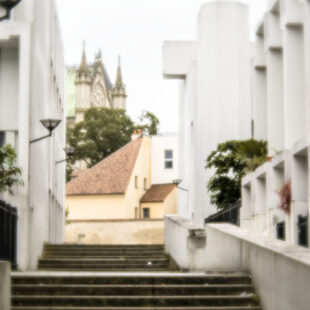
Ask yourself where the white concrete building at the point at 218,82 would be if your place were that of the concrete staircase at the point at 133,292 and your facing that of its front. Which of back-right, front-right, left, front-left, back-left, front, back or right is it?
back

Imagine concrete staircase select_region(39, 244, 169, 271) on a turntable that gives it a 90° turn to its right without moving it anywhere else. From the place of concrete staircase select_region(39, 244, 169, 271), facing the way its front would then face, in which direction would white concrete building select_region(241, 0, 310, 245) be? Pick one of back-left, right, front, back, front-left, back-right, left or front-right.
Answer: back

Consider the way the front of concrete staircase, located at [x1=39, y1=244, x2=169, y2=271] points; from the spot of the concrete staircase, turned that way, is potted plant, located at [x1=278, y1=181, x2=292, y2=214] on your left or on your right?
on your left

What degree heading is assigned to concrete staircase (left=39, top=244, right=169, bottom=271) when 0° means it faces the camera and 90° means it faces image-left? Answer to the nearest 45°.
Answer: approximately 0°

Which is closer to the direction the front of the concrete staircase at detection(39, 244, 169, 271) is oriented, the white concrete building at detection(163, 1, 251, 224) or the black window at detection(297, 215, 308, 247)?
the black window

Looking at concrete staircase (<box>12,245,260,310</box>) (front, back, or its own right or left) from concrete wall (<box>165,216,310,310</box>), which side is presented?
left
